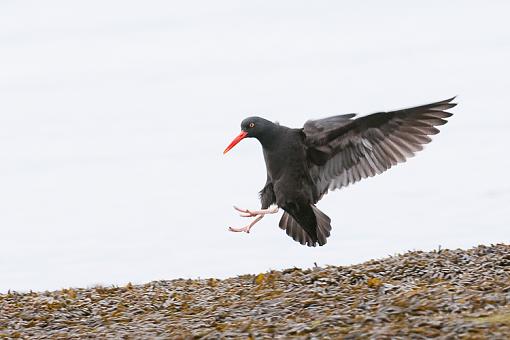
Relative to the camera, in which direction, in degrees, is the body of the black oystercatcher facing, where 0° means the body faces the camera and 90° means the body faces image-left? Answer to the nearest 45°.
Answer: approximately 90°
